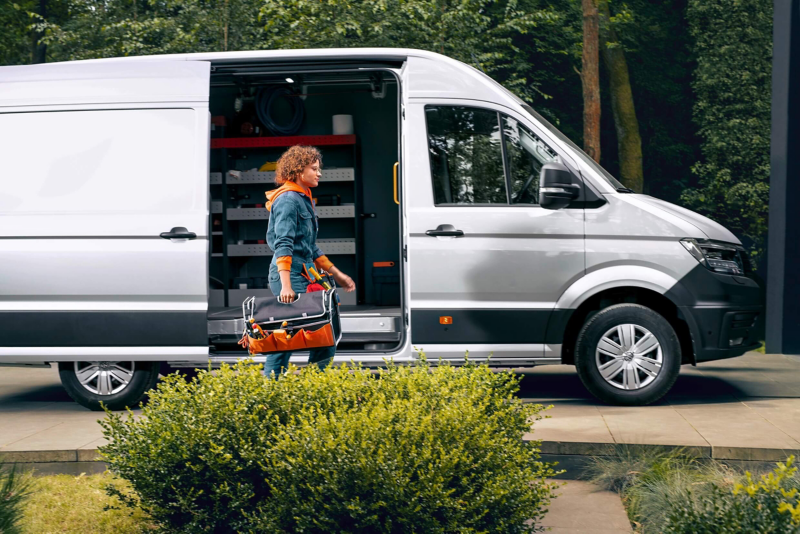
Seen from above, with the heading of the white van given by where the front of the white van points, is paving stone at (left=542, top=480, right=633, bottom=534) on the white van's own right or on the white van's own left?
on the white van's own right

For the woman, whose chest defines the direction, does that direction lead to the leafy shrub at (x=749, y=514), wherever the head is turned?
no

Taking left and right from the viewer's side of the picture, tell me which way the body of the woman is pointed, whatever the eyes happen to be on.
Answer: facing to the right of the viewer

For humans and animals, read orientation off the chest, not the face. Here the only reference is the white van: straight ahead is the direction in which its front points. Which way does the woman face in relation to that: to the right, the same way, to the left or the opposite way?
the same way

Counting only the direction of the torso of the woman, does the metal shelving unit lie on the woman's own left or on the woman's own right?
on the woman's own left

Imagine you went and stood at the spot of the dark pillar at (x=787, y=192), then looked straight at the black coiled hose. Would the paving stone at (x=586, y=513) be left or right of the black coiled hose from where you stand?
left

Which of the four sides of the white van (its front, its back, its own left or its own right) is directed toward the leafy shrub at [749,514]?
right

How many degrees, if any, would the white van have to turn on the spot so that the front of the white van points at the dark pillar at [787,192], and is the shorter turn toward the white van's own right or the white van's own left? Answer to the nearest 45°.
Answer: approximately 45° to the white van's own left

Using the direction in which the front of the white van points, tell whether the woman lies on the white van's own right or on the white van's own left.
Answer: on the white van's own right

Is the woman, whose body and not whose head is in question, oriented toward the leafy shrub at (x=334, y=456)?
no

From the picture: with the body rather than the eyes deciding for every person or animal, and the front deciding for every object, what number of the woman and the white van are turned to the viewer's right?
2

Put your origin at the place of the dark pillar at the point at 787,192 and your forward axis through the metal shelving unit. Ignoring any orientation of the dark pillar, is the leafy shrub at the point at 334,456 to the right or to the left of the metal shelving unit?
left

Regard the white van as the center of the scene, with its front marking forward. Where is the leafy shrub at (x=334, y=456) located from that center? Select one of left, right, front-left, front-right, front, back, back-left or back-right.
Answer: right

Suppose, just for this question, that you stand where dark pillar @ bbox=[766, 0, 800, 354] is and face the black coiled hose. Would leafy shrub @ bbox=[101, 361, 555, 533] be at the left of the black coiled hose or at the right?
left

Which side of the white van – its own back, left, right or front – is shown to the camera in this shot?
right

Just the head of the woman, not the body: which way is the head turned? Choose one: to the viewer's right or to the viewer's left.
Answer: to the viewer's right

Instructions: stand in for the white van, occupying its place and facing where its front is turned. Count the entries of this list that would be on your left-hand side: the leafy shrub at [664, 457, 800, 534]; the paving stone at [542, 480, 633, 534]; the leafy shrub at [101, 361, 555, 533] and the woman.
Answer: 0
